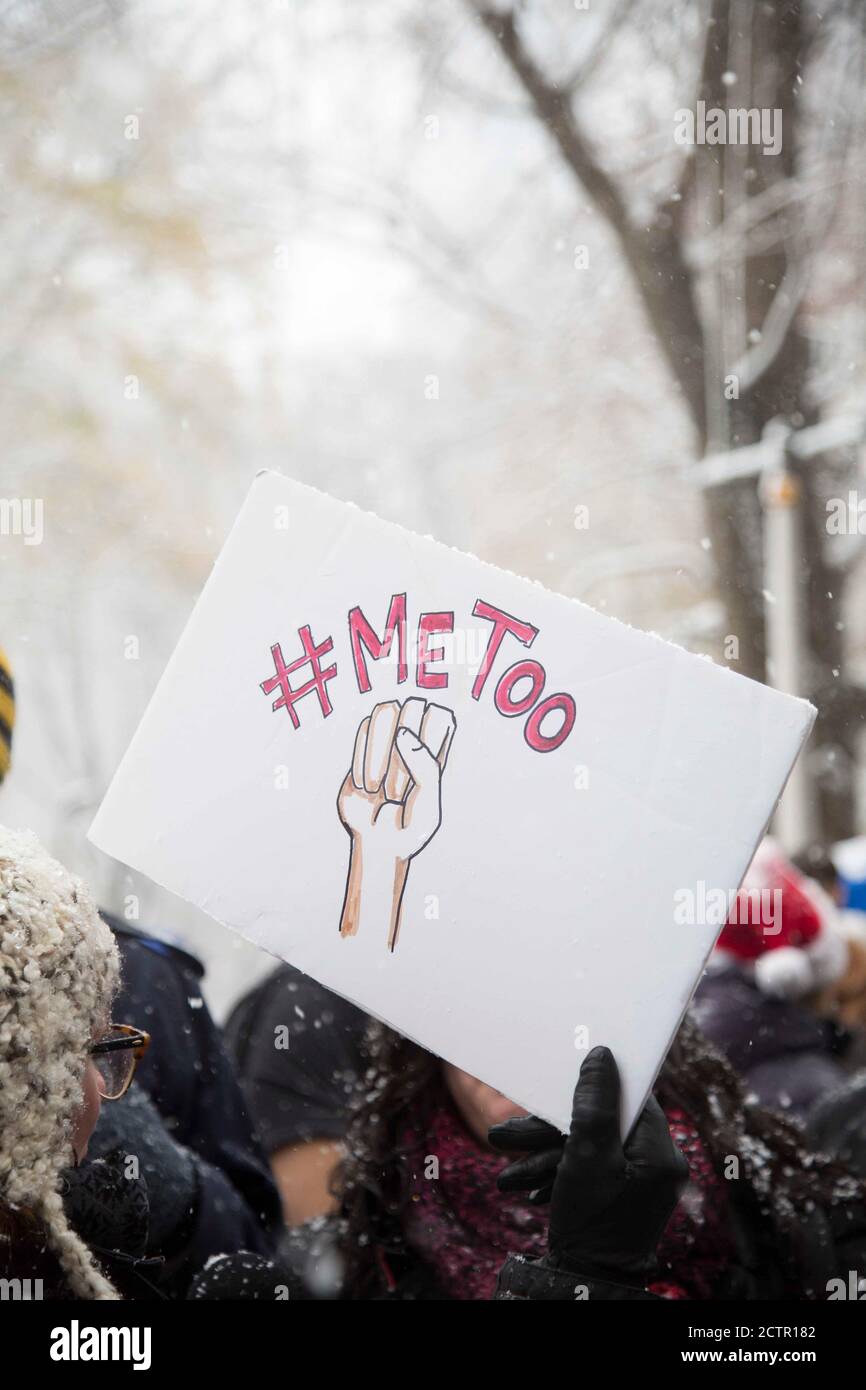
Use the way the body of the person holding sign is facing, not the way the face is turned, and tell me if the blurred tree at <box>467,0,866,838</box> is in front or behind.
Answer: behind

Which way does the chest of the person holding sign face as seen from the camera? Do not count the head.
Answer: toward the camera
